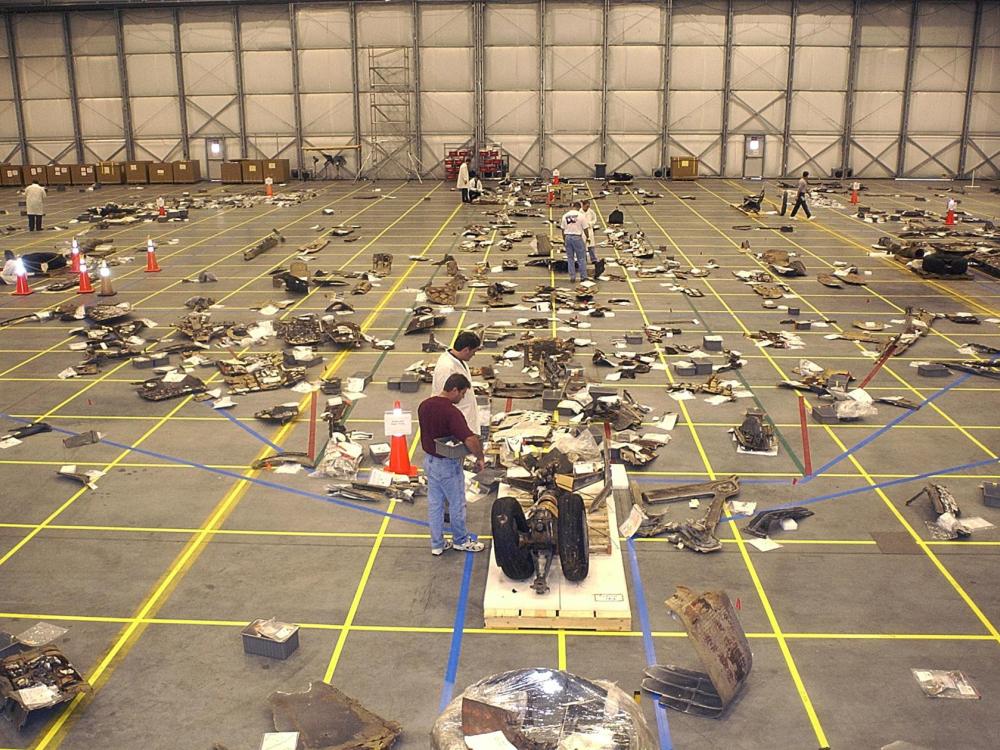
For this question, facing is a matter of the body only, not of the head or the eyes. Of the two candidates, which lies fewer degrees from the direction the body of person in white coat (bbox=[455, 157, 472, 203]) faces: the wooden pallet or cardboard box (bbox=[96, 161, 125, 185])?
the wooden pallet

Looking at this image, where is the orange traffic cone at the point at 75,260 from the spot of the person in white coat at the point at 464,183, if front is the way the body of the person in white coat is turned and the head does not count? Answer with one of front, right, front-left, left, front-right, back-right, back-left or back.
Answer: back-right

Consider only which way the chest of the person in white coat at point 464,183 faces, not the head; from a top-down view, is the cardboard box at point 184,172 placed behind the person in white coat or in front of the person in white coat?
behind

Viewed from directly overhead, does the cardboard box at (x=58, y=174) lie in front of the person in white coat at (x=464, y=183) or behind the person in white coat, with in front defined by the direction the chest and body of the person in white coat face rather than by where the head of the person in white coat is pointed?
behind

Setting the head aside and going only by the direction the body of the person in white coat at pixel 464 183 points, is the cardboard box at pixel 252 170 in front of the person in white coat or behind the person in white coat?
behind
